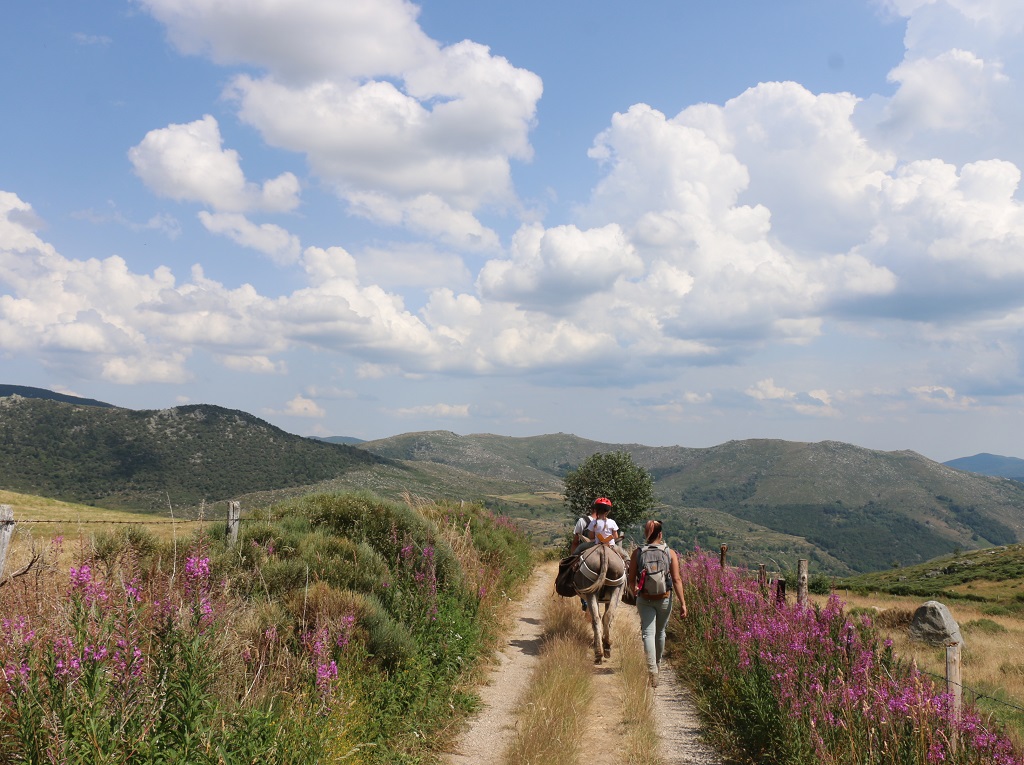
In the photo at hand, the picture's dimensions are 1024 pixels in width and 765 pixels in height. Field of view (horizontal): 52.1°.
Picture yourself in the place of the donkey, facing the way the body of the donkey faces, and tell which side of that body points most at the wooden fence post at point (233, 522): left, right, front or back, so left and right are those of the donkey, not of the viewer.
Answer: left

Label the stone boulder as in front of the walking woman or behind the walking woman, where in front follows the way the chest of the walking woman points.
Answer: in front

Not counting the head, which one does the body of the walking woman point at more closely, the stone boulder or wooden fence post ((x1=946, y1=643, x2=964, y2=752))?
the stone boulder

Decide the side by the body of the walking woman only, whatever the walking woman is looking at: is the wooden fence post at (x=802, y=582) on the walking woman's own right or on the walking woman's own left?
on the walking woman's own right

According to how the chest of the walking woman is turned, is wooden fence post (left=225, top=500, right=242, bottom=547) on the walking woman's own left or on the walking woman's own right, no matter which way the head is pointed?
on the walking woman's own left

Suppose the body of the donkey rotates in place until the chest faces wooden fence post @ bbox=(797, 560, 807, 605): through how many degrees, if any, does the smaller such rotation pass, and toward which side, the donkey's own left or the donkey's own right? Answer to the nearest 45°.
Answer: approximately 90° to the donkey's own right

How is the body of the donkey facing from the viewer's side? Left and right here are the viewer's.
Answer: facing away from the viewer

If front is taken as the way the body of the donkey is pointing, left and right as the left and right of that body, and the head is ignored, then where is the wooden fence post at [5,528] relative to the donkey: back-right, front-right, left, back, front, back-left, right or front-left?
back-left

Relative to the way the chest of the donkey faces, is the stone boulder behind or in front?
in front

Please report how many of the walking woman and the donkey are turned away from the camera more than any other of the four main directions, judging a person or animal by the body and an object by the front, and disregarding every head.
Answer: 2

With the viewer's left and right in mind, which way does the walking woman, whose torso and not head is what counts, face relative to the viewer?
facing away from the viewer
